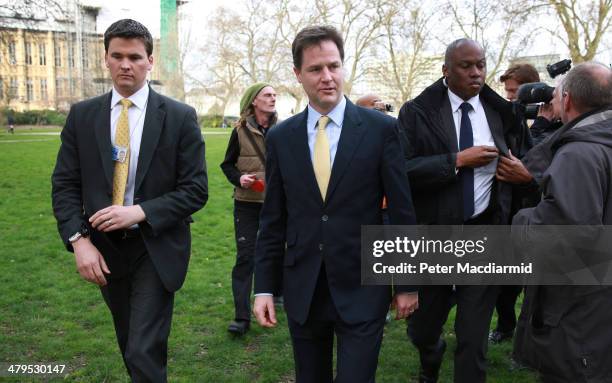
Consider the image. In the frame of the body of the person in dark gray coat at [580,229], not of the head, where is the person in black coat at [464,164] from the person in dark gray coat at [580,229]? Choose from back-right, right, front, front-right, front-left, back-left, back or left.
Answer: front

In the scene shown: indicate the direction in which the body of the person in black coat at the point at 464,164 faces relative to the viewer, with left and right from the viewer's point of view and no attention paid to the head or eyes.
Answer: facing the viewer and to the right of the viewer

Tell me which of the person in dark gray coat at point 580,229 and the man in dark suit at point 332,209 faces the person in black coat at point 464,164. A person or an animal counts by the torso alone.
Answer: the person in dark gray coat at point 580,229

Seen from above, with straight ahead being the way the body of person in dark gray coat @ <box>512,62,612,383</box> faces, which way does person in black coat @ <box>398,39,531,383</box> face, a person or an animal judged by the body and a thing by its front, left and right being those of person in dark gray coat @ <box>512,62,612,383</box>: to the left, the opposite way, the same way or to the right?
the opposite way

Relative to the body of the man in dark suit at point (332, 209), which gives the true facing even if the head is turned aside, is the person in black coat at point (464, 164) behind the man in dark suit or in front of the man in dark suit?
behind

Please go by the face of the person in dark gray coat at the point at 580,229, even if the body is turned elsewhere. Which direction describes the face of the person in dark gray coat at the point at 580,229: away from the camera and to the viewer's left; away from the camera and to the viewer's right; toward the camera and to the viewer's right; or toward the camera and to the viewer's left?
away from the camera and to the viewer's left

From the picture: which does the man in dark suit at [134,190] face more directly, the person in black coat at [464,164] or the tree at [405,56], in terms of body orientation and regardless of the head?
the person in black coat

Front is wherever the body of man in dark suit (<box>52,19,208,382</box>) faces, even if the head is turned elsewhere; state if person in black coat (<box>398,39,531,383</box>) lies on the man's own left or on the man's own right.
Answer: on the man's own left

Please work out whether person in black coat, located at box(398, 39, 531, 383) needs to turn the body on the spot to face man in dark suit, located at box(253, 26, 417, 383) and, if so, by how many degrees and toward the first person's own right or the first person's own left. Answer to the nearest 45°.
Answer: approximately 90° to the first person's own right

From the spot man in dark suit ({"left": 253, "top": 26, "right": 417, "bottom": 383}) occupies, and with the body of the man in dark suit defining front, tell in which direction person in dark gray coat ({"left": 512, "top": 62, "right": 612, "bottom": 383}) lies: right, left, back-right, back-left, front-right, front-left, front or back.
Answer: left

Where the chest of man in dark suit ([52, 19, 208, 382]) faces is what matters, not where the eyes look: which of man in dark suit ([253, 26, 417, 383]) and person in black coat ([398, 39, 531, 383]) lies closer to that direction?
the man in dark suit

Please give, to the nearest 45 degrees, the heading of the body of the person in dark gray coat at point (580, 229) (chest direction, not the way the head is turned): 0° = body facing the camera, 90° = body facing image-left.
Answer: approximately 135°

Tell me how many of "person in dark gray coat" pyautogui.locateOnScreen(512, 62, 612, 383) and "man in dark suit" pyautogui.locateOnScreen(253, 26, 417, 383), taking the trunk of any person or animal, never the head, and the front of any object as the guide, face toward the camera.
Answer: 1

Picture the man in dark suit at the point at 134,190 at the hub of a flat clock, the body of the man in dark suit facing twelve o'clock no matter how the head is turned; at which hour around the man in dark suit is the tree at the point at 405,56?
The tree is roughly at 7 o'clock from the man in dark suit.

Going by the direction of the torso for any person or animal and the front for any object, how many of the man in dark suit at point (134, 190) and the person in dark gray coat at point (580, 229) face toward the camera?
1

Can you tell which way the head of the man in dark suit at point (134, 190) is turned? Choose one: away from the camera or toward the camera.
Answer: toward the camera

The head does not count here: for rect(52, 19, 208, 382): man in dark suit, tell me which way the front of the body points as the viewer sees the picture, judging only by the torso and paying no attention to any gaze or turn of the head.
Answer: toward the camera

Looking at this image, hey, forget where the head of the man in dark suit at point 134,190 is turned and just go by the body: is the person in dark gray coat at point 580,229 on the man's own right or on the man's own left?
on the man's own left
